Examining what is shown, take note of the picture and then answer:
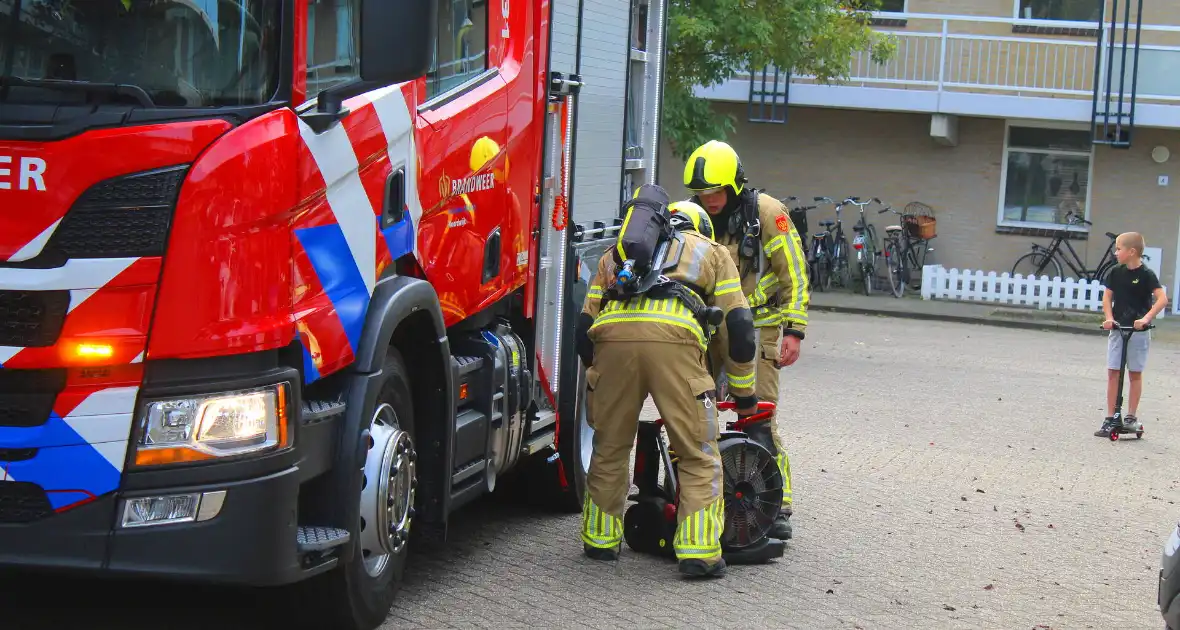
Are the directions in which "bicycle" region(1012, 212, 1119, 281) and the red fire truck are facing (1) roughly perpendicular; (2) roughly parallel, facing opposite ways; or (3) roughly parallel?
roughly perpendicular

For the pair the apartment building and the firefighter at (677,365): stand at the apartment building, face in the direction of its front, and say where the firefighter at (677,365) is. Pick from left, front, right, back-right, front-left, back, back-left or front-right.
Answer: front

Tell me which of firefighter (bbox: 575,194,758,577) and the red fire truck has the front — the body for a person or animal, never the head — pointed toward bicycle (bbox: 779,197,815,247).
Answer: the firefighter

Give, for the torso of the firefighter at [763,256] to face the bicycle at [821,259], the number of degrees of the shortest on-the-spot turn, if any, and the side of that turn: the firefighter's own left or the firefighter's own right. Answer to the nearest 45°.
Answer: approximately 135° to the firefighter's own right

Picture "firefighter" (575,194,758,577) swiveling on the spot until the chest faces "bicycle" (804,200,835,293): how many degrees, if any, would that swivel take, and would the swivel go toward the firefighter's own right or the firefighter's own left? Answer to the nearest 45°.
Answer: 0° — they already face it

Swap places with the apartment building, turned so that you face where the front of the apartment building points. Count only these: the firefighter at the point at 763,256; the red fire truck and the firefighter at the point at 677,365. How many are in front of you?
3

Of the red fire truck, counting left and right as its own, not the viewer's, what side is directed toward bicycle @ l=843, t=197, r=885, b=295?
back

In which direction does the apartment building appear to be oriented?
toward the camera

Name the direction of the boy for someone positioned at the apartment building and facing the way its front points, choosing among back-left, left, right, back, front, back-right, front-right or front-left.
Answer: front

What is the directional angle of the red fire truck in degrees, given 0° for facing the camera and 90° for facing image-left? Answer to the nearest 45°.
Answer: approximately 45°

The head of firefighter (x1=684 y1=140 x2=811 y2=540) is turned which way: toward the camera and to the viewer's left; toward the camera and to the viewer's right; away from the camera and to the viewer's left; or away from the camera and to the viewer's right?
toward the camera and to the viewer's left

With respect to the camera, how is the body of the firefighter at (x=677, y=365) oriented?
away from the camera

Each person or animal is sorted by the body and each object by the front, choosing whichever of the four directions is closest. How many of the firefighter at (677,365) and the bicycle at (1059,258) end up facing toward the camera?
0

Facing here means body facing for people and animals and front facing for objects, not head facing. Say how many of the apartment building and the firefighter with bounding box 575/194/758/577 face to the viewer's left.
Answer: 0

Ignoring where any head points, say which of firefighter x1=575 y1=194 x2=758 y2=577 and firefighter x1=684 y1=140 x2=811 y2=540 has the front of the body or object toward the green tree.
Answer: firefighter x1=575 y1=194 x2=758 y2=577

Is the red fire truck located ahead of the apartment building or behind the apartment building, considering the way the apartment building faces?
ahead
